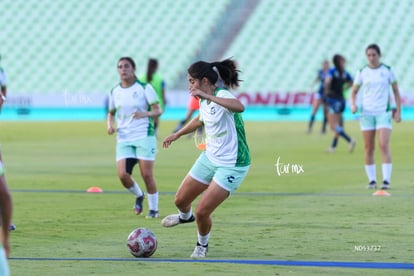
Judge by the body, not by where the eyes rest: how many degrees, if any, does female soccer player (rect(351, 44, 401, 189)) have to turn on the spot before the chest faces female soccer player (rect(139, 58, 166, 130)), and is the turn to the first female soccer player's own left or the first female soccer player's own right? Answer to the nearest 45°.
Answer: approximately 135° to the first female soccer player's own right

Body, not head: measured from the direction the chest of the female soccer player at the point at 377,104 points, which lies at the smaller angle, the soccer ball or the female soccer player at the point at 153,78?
the soccer ball

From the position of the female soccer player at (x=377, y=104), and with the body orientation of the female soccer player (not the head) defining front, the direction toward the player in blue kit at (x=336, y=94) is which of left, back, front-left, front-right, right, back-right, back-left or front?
back

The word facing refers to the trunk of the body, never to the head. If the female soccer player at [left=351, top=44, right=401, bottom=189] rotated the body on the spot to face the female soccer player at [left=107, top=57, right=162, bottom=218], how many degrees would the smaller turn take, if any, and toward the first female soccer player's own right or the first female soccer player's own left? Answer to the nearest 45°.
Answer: approximately 45° to the first female soccer player's own right

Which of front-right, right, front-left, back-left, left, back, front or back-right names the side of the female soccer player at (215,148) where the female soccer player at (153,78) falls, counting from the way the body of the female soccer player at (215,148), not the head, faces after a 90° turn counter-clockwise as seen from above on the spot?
back-left

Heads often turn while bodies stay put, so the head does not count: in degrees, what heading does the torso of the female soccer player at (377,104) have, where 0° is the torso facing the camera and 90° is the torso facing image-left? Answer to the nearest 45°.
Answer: approximately 0°

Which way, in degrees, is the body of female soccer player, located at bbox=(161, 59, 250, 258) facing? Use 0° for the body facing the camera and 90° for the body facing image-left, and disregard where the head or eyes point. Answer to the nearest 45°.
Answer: approximately 45°

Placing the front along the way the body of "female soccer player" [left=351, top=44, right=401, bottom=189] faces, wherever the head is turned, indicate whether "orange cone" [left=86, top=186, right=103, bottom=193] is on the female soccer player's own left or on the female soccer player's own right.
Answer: on the female soccer player's own right
